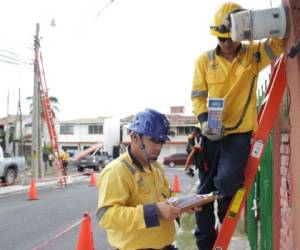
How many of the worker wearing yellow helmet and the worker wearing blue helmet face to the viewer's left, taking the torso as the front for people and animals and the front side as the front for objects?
0

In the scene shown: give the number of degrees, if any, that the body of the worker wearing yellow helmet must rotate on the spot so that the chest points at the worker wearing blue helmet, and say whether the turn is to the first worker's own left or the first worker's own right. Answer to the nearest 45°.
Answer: approximately 45° to the first worker's own right

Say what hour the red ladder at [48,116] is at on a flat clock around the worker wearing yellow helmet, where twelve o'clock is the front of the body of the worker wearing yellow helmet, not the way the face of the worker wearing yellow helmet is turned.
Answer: The red ladder is roughly at 5 o'clock from the worker wearing yellow helmet.

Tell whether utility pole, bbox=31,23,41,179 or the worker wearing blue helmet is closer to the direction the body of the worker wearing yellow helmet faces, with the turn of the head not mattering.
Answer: the worker wearing blue helmet

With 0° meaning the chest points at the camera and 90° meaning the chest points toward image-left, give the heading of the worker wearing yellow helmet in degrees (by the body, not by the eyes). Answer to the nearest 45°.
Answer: approximately 0°

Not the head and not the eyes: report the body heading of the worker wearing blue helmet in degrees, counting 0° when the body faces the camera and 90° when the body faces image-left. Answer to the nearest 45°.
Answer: approximately 315°

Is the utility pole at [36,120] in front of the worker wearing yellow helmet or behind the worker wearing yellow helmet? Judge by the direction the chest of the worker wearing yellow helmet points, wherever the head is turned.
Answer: behind

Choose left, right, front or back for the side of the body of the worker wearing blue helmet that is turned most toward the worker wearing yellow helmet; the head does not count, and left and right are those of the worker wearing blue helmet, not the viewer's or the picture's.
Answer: left

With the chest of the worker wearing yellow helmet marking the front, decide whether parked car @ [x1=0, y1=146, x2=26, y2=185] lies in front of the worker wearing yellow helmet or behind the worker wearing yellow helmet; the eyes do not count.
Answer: behind
